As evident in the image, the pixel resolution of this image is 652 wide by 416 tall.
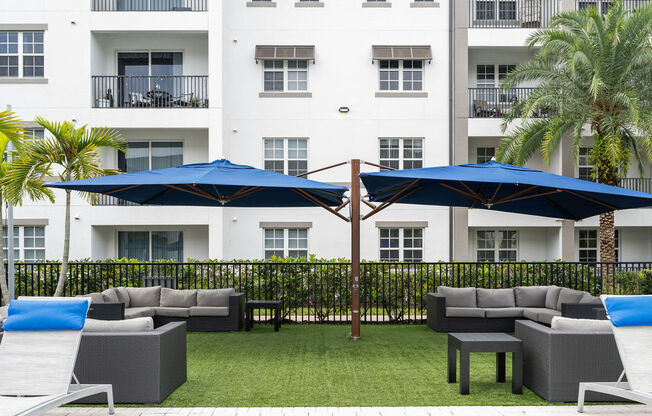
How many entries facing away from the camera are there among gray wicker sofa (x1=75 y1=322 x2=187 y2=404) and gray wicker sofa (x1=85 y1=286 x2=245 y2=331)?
1

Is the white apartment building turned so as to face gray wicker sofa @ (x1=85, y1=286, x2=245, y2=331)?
yes

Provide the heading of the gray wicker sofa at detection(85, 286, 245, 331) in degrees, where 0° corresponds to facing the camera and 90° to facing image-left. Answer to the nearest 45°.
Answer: approximately 0°

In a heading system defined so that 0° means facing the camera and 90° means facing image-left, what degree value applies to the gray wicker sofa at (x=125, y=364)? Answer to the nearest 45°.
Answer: approximately 180°

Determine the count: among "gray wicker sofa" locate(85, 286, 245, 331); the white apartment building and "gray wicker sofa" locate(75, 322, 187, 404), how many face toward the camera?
2
